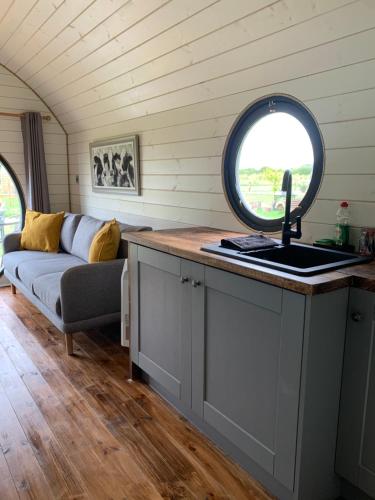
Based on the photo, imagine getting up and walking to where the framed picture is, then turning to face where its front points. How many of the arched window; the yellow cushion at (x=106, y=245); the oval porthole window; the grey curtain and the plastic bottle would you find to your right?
2

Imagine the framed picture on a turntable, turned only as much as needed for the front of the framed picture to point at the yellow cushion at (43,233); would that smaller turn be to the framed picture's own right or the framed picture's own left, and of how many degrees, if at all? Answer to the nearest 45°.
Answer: approximately 90° to the framed picture's own right

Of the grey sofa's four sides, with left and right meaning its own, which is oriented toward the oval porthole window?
left

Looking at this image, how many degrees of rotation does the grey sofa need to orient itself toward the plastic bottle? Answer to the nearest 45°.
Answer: approximately 90° to its left

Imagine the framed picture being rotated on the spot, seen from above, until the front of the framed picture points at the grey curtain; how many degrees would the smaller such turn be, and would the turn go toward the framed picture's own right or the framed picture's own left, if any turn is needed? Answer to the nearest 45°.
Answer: approximately 90° to the framed picture's own right

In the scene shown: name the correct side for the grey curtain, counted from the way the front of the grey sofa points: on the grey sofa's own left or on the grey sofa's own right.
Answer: on the grey sofa's own right

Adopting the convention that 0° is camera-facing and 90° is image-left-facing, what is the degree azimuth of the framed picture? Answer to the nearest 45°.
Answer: approximately 45°

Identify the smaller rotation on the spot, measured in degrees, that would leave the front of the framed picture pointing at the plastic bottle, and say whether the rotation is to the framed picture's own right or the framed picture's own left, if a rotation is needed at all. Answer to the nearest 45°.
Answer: approximately 90° to the framed picture's own left

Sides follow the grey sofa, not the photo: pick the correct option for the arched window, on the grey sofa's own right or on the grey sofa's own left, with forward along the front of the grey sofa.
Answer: on the grey sofa's own right

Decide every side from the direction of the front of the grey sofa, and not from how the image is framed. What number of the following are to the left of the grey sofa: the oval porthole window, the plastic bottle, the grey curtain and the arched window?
2
